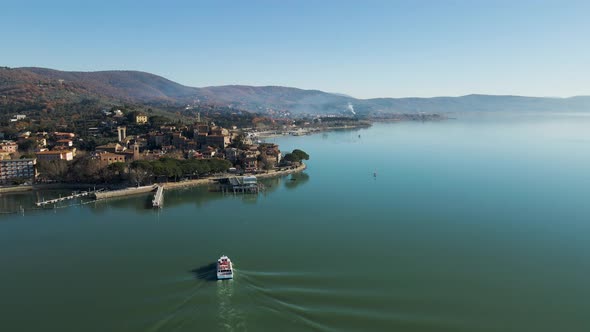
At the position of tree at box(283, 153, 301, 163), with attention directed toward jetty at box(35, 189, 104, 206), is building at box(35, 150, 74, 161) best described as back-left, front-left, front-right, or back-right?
front-right

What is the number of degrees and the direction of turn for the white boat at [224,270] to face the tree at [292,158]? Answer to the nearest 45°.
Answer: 0° — it already faces it

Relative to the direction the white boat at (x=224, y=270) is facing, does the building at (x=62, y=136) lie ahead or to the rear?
ahead

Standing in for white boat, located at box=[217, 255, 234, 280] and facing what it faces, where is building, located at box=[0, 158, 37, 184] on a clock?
The building is roughly at 11 o'clock from the white boat.

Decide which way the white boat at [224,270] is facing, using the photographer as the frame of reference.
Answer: facing away from the viewer

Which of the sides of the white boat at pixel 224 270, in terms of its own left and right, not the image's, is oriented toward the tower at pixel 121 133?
front

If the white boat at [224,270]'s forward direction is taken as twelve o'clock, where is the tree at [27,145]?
The tree is roughly at 11 o'clock from the white boat.

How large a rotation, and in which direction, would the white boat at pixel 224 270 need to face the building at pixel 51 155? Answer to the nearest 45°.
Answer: approximately 45° to its left

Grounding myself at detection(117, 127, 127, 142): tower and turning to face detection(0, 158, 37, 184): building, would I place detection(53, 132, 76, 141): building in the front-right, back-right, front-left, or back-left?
front-right

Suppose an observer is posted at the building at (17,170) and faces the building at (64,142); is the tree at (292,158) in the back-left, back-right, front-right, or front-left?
front-right

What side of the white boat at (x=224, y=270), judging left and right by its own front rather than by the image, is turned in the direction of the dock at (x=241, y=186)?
front

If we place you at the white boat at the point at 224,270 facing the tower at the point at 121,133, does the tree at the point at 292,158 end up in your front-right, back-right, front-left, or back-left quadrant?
front-right

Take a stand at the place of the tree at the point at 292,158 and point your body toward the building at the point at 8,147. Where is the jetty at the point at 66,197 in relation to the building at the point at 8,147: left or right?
left

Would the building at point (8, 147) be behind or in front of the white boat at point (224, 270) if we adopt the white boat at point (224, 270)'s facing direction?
in front
